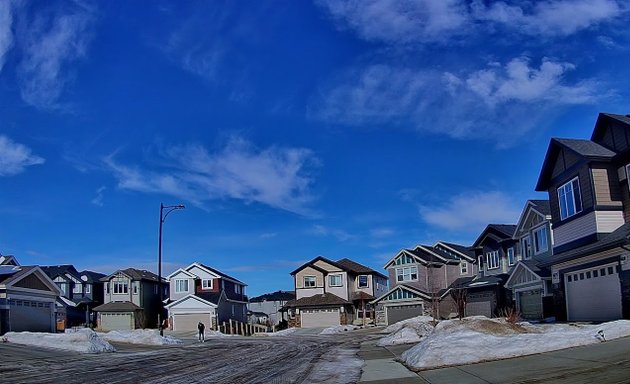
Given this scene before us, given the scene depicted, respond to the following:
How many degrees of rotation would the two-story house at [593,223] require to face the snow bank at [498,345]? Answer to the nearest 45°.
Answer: approximately 45° to its left

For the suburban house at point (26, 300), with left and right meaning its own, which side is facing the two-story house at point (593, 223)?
front

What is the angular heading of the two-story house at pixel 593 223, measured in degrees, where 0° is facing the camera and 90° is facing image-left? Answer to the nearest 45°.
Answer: approximately 45°

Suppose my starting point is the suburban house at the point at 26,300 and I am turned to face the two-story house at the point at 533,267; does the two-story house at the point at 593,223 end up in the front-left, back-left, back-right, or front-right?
front-right

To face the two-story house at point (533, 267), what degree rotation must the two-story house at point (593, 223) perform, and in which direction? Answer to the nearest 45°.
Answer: approximately 135° to its right

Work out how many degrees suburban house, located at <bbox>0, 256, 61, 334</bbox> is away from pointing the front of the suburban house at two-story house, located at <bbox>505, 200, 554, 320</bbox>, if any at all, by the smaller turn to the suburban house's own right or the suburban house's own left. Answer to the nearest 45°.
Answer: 0° — it already faces it

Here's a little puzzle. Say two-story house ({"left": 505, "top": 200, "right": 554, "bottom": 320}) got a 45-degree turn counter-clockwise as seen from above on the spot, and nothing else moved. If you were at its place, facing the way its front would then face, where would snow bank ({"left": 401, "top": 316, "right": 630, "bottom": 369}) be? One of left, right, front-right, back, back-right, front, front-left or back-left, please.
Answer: front

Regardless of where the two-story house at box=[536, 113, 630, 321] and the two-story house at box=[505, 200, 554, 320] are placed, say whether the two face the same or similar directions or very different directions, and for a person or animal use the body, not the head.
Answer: same or similar directions

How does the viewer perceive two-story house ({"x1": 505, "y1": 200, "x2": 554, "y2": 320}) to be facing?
facing the viewer and to the left of the viewer

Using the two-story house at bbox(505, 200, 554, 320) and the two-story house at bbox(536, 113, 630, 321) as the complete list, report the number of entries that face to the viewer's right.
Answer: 0

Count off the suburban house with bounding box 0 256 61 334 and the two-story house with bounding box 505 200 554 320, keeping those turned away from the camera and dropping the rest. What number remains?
0
